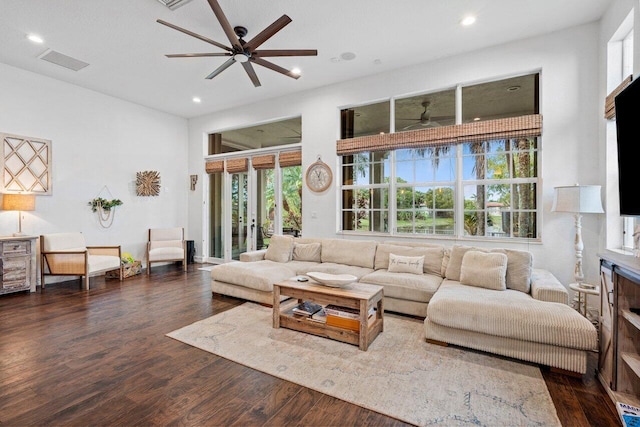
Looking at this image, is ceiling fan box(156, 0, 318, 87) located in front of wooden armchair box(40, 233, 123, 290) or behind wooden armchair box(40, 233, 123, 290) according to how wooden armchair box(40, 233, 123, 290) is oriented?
in front

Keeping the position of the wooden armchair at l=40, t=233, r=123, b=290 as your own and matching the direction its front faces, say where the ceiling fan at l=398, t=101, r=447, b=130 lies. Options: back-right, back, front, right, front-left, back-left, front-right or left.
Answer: front

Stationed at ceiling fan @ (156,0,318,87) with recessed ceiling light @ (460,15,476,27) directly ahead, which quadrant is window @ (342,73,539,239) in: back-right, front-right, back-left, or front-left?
front-left

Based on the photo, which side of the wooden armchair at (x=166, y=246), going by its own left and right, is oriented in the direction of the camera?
front

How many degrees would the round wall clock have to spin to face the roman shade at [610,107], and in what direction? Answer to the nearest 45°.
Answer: approximately 90° to its left

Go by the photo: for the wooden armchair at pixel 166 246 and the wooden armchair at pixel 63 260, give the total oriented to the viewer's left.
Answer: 0

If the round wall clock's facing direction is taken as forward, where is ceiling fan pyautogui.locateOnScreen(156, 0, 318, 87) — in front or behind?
in front

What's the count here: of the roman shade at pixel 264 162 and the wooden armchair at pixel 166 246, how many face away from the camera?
0

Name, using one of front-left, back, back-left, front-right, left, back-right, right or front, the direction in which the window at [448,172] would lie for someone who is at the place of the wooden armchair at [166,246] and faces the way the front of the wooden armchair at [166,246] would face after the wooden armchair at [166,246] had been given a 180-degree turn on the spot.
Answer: back-right

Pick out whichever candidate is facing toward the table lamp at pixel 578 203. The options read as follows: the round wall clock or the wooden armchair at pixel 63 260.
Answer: the wooden armchair

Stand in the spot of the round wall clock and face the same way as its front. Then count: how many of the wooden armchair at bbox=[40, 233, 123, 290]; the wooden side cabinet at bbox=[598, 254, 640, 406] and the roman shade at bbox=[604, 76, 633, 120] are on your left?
2

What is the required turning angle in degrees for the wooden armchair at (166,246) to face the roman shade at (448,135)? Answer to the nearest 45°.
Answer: approximately 45° to its left

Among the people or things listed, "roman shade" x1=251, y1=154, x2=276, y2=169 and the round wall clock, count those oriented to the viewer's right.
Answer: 0

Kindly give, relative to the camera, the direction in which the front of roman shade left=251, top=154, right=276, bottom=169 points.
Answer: facing the viewer and to the left of the viewer
